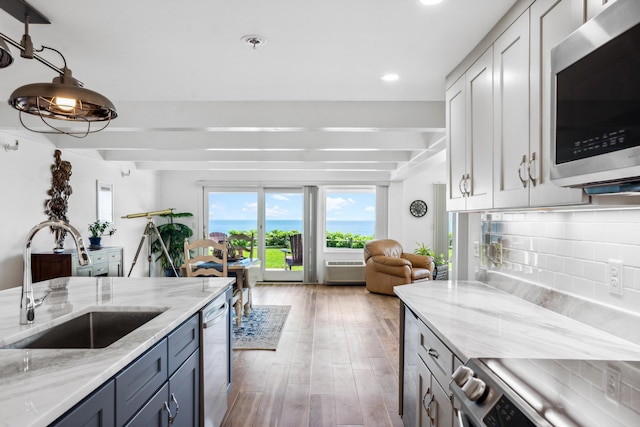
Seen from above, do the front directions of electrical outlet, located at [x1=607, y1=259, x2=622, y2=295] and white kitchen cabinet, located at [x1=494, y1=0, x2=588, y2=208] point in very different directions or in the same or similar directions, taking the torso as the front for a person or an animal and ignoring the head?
same or similar directions

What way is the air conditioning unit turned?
toward the camera

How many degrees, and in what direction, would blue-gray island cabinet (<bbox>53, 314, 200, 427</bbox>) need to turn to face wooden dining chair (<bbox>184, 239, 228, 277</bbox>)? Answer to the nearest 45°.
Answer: approximately 135° to its left

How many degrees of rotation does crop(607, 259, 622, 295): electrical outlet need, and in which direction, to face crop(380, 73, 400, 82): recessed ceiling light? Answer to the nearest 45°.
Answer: approximately 90° to its right

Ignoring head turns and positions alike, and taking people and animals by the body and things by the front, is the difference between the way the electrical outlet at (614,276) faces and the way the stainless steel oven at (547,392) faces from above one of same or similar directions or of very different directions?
same or similar directions

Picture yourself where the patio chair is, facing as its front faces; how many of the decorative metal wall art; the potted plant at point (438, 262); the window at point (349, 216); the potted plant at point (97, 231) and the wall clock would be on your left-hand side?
2

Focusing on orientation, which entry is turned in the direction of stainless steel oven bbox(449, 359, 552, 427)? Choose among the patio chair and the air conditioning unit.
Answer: the air conditioning unit

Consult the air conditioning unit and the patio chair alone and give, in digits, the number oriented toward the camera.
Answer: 1

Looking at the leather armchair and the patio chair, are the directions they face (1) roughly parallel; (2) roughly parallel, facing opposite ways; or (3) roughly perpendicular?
roughly parallel, facing opposite ways

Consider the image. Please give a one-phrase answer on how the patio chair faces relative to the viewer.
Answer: facing away from the viewer and to the left of the viewer

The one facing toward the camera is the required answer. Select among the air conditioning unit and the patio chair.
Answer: the air conditioning unit

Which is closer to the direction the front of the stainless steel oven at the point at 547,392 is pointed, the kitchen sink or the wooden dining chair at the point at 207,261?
the kitchen sink

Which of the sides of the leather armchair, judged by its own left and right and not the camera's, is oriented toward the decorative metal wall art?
right

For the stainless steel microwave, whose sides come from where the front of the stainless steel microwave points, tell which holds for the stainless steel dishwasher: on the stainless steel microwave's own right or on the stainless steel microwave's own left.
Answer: on the stainless steel microwave's own right

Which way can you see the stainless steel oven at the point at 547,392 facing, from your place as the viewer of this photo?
facing the viewer and to the left of the viewer

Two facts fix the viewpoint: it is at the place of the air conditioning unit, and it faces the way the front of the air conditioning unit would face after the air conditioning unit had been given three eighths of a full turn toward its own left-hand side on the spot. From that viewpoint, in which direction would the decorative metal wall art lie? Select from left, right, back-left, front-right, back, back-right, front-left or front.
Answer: back
